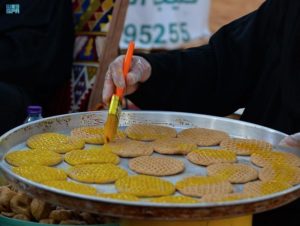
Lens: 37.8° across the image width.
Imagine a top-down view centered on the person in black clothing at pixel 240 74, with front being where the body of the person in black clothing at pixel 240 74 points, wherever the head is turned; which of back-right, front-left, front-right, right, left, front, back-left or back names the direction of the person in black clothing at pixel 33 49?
front-right

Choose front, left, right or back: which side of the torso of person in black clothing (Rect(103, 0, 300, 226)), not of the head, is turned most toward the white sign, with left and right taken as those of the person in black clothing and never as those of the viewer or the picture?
right

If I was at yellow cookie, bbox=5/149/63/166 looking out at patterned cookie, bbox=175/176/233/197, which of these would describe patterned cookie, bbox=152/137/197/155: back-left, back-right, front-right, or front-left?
front-left

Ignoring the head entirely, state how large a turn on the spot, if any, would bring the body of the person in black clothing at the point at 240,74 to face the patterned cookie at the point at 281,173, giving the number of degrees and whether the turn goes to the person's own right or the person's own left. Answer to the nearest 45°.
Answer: approximately 90° to the person's own left

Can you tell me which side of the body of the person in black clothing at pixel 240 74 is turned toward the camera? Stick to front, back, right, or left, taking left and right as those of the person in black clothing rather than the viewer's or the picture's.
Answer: left

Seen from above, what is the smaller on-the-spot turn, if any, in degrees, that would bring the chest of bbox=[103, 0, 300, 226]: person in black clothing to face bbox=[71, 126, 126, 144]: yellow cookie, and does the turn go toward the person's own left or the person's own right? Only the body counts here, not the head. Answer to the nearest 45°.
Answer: approximately 45° to the person's own left

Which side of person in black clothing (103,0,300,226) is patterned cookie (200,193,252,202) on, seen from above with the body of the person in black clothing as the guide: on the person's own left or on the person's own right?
on the person's own left

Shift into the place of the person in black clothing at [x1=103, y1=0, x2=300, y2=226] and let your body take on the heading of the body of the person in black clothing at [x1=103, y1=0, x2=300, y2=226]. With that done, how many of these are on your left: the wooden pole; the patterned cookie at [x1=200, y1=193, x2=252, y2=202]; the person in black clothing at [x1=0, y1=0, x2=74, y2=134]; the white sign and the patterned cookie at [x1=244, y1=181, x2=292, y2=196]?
2

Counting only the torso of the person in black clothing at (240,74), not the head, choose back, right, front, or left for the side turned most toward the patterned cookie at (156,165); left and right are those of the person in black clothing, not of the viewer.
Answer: front

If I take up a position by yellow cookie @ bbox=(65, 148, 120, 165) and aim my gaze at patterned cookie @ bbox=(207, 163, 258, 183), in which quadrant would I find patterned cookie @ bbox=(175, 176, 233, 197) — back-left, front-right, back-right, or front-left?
front-right
